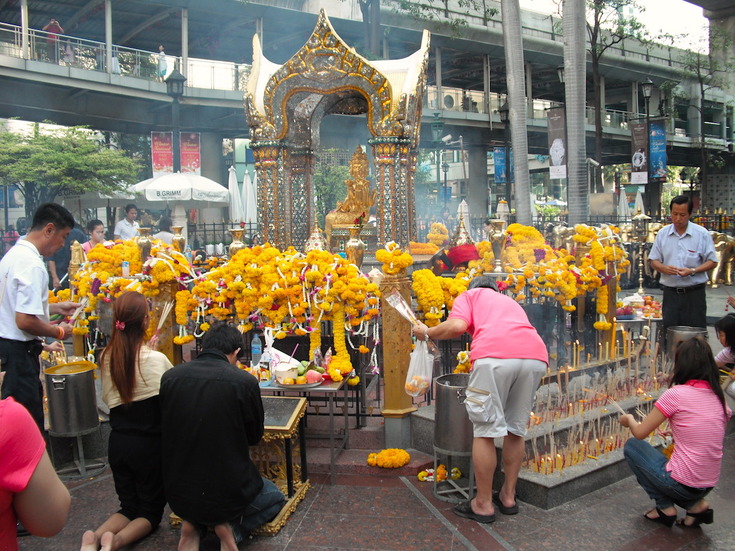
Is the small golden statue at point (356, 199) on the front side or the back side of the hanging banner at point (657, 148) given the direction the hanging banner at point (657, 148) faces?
on the front side

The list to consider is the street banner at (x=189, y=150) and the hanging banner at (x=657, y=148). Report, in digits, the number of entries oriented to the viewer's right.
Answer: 0

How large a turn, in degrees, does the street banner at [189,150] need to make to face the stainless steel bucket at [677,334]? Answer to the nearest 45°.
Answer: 0° — it already faces it

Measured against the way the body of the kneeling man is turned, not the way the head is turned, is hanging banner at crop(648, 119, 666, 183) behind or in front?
in front

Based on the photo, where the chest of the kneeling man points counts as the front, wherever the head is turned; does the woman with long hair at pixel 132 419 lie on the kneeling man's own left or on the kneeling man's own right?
on the kneeling man's own left

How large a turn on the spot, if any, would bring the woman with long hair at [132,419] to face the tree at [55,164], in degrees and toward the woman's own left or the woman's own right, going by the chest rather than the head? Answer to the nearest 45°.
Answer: approximately 45° to the woman's own left

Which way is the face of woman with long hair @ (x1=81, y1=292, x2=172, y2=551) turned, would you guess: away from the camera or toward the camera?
away from the camera

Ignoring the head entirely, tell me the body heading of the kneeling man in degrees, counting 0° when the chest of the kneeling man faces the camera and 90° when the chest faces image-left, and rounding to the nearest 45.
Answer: approximately 225°

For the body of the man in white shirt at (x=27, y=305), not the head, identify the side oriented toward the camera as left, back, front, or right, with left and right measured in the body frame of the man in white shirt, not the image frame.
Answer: right

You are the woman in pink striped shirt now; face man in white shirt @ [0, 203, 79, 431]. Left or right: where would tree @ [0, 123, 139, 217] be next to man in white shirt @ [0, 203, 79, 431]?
right

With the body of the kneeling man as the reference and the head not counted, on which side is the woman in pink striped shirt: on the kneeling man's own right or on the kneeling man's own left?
on the kneeling man's own right

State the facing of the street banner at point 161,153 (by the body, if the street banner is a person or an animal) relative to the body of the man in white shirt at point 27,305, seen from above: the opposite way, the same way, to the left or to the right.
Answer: to the right
